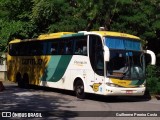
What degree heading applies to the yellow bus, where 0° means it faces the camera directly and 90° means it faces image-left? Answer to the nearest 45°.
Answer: approximately 315°
